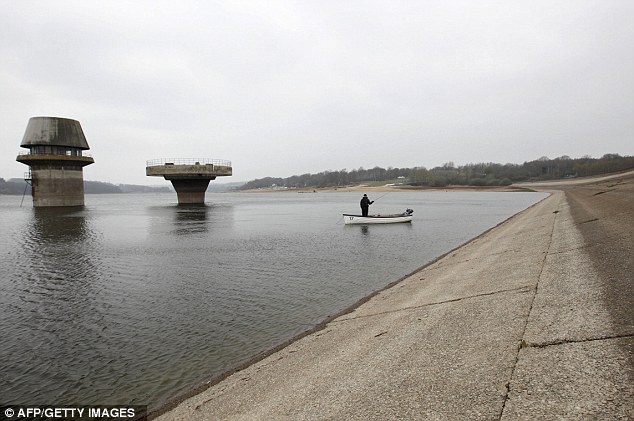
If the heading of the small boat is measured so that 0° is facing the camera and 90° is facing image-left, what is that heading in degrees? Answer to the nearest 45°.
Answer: approximately 90°
